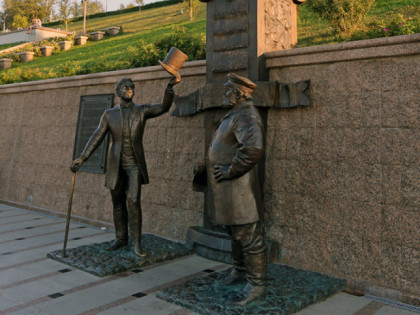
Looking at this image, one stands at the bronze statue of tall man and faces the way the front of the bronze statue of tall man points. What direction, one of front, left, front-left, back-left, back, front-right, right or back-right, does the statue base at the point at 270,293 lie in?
front-left

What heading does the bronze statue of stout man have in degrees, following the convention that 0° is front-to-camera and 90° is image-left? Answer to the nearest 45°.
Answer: approximately 90°

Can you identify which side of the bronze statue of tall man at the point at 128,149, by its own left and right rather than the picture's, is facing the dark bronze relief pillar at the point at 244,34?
left

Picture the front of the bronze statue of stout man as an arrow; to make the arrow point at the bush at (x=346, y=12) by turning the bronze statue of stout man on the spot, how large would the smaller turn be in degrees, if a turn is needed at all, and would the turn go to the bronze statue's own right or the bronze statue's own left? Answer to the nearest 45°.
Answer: approximately 90° to the bronze statue's own right

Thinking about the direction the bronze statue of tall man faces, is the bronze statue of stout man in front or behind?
in front

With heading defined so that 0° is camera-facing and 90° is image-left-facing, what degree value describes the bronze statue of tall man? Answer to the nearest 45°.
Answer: approximately 0°

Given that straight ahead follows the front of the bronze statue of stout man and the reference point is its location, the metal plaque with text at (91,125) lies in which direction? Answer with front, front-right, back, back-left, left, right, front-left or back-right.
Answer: front-right

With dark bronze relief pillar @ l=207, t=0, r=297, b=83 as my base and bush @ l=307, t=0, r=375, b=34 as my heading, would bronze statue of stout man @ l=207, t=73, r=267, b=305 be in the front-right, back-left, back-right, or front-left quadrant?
back-right

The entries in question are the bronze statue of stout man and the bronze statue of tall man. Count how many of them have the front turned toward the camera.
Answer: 1

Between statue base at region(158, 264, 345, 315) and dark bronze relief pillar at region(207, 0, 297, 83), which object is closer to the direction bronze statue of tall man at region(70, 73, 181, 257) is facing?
the statue base

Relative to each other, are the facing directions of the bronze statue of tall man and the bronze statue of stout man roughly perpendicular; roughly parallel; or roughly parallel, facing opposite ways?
roughly perpendicular

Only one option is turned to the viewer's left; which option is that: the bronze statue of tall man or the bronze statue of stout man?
the bronze statue of stout man
